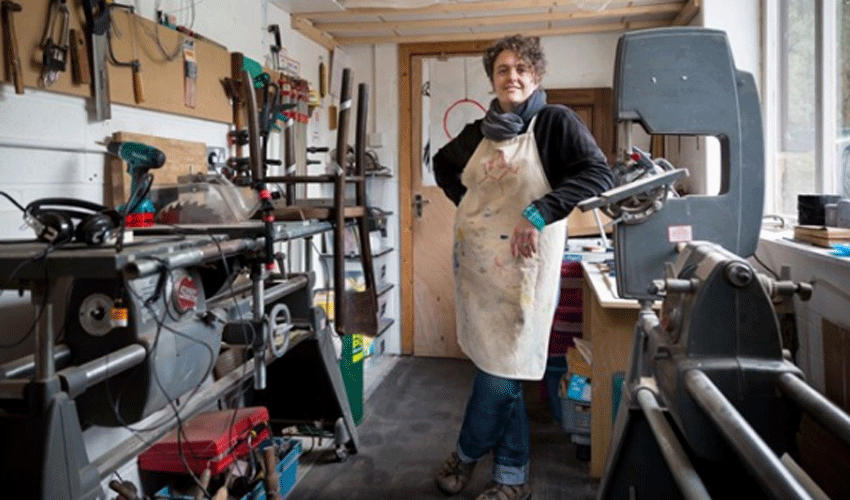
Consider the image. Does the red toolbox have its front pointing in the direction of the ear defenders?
no

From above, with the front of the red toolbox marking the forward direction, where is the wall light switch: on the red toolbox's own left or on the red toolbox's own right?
on the red toolbox's own left

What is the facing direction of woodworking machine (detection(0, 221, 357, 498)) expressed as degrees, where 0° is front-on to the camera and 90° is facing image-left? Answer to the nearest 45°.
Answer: approximately 315°

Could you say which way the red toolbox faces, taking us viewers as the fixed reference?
facing the viewer and to the right of the viewer

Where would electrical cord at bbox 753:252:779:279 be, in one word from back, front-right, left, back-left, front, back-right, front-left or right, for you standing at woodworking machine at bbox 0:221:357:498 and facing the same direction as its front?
front-left

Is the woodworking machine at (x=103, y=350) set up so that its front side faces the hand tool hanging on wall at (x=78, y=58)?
no

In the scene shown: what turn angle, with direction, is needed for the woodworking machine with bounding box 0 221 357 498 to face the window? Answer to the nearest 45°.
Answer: approximately 45° to its left

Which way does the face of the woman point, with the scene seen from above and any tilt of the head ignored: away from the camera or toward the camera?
toward the camera

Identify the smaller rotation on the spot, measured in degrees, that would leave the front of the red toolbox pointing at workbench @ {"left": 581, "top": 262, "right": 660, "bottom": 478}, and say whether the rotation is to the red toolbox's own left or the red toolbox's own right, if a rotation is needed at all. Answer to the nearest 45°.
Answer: approximately 45° to the red toolbox's own left
